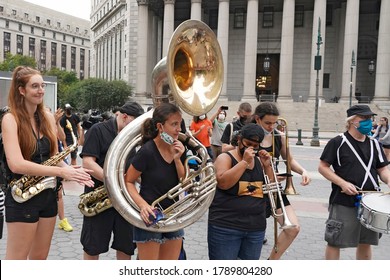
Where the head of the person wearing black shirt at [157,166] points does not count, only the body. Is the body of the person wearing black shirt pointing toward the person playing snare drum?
no

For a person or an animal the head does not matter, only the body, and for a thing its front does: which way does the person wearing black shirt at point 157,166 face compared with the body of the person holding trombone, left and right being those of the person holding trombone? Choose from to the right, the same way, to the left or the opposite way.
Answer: the same way

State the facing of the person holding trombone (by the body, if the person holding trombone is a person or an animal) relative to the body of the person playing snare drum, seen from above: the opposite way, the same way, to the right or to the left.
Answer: the same way

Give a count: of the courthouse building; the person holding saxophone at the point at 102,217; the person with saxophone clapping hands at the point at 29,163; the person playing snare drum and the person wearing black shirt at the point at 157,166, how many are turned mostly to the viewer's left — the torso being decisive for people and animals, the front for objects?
0

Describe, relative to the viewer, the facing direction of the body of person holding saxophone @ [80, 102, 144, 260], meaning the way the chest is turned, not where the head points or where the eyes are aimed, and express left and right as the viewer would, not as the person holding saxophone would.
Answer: facing the viewer and to the right of the viewer

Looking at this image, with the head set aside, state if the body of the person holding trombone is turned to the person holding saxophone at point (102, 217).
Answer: no

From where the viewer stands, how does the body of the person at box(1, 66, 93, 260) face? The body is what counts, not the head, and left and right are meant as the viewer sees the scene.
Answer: facing the viewer and to the right of the viewer

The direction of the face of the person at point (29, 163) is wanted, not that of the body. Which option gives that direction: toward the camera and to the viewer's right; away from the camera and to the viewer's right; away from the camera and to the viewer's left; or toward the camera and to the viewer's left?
toward the camera and to the viewer's right

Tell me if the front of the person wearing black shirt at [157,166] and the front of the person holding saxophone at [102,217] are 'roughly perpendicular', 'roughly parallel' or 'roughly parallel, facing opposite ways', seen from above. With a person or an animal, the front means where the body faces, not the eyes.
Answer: roughly parallel

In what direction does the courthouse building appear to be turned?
toward the camera

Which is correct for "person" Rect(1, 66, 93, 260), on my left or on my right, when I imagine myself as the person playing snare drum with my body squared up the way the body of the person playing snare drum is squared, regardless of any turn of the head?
on my right

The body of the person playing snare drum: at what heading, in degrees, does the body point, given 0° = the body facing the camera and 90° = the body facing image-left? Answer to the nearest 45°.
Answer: approximately 315°

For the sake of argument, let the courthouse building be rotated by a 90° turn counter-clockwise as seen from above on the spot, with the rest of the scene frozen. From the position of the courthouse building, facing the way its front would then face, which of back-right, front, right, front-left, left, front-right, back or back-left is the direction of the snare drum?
right
